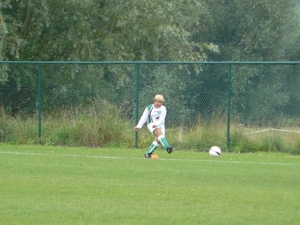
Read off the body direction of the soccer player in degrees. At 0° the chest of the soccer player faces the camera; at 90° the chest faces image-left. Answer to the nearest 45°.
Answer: approximately 315°

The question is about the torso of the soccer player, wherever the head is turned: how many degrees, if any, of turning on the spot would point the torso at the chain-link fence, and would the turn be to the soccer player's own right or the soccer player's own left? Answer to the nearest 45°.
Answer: approximately 135° to the soccer player's own left
